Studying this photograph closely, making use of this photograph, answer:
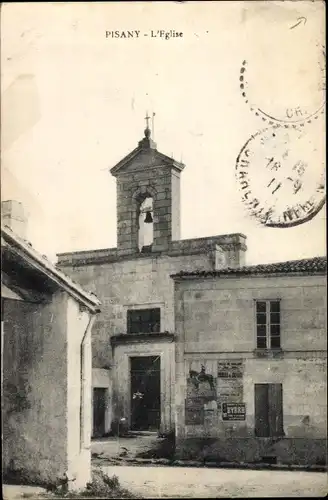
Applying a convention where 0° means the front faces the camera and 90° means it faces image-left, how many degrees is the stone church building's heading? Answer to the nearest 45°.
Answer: approximately 0°
